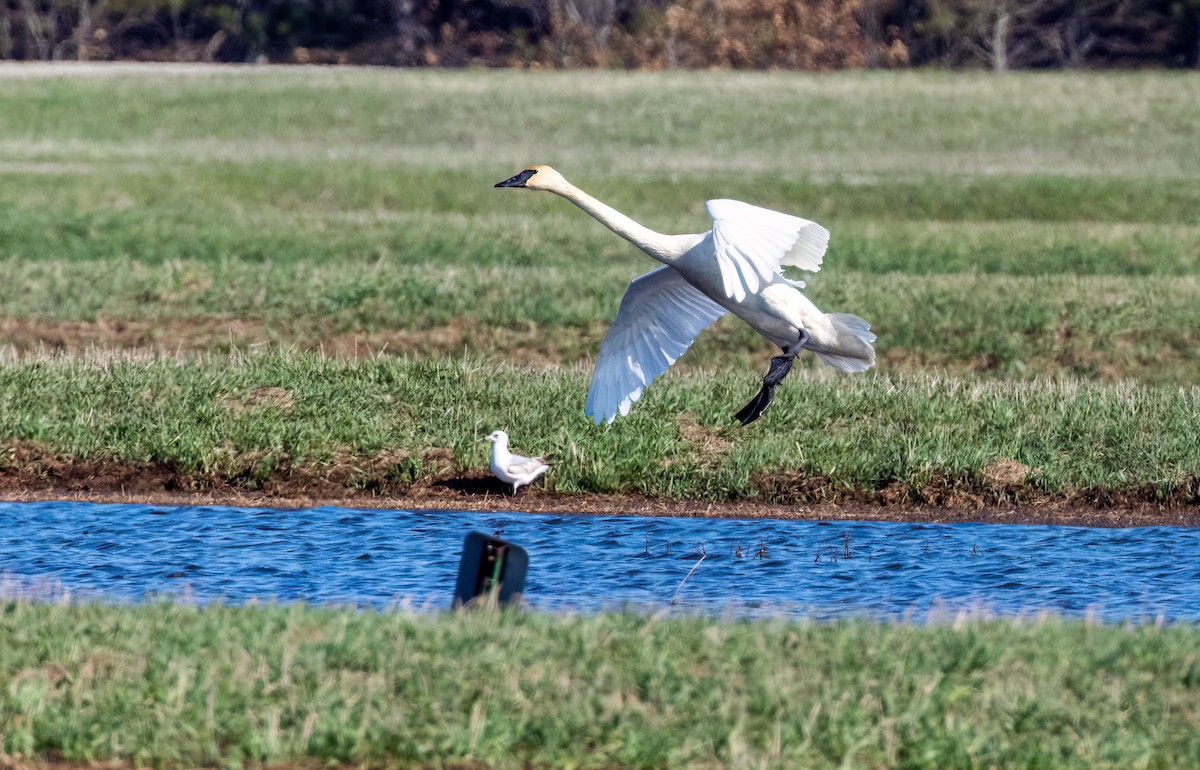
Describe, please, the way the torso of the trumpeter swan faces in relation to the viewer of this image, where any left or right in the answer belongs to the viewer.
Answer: facing to the left of the viewer

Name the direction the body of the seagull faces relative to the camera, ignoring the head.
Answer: to the viewer's left

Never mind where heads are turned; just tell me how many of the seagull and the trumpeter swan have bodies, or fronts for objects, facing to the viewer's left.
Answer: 2
